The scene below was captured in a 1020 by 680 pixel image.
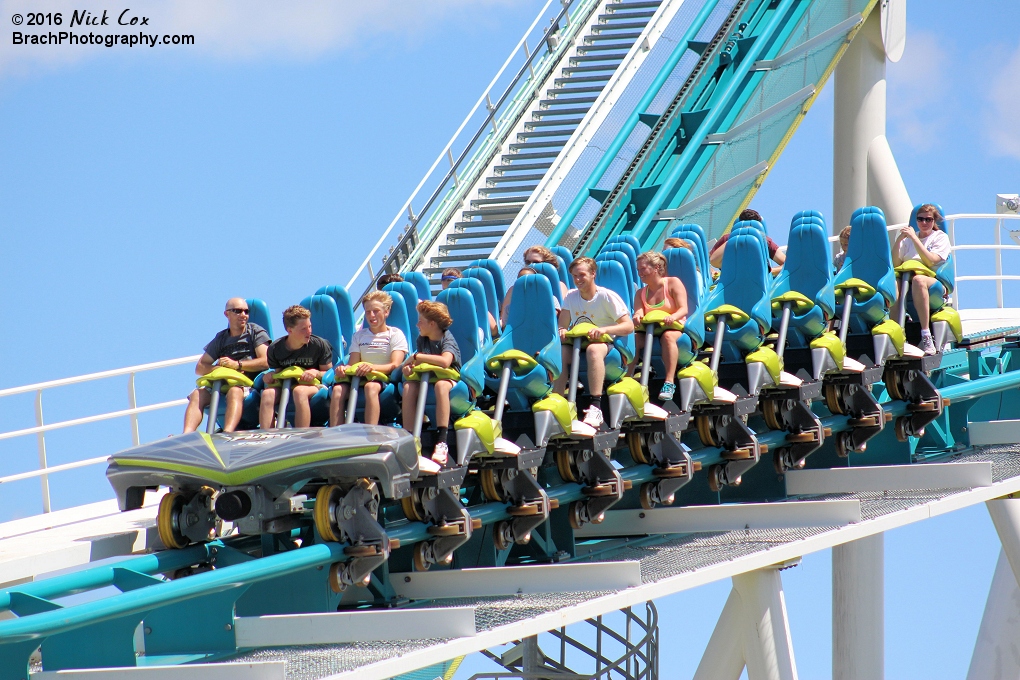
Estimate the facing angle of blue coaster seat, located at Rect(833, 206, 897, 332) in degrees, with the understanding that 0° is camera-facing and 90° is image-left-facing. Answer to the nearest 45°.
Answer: approximately 45°

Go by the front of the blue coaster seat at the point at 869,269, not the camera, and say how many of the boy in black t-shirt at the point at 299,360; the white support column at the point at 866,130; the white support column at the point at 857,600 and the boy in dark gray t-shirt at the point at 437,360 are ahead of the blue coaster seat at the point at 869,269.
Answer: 2

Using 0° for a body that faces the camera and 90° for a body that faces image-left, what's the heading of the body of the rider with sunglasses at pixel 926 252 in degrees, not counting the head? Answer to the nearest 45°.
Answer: approximately 45°

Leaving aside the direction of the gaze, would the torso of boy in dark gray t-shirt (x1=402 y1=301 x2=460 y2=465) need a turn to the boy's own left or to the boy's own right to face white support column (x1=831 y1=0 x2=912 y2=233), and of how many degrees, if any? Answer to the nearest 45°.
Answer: approximately 180°

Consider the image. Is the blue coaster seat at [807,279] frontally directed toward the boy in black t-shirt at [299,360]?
yes

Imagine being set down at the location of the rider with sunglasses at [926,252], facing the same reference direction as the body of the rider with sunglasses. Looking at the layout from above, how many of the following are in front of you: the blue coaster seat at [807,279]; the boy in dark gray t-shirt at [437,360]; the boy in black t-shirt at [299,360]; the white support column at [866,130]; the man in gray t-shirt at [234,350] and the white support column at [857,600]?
4

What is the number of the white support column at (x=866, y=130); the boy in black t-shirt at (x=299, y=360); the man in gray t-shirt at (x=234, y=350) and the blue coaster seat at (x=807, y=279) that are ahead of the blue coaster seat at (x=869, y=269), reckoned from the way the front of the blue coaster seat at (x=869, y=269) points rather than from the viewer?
3

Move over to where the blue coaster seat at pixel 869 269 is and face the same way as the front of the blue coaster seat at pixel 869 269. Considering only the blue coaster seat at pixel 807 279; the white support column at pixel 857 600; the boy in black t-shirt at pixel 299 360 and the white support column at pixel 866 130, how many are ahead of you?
2

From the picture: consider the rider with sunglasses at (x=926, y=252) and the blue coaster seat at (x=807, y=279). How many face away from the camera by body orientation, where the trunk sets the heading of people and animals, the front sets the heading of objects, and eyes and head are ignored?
0

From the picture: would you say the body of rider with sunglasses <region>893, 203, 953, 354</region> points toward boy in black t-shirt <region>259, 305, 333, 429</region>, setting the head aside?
yes

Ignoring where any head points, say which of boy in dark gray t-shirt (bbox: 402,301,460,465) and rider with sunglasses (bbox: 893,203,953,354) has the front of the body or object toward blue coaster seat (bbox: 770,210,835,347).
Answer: the rider with sunglasses
